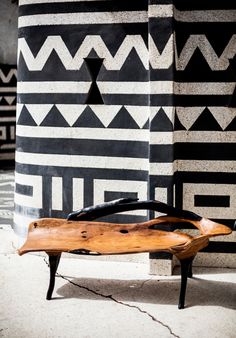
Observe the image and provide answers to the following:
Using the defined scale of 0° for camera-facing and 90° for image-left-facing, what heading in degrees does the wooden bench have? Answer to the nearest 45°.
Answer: approximately 0°
